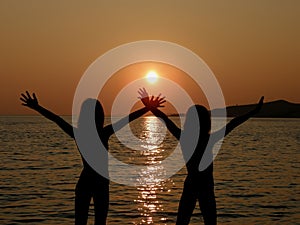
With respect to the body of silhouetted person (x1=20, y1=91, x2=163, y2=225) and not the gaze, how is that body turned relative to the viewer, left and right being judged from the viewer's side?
facing away from the viewer

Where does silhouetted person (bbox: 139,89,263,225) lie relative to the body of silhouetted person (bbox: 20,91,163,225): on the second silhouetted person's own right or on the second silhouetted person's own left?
on the second silhouetted person's own right
